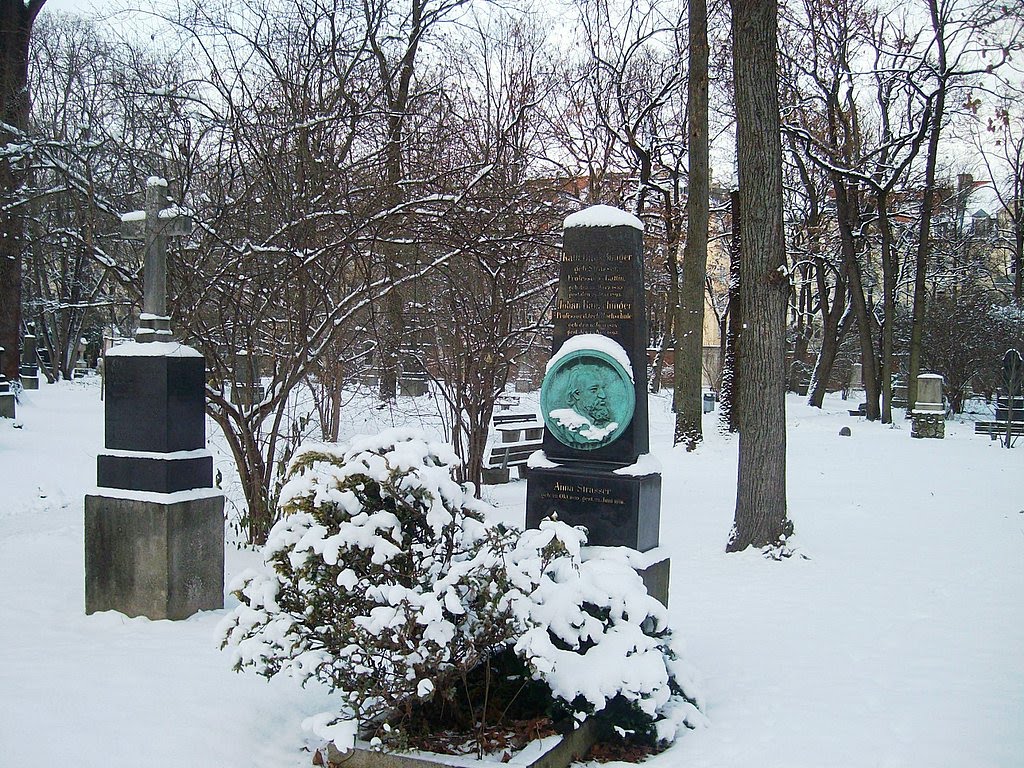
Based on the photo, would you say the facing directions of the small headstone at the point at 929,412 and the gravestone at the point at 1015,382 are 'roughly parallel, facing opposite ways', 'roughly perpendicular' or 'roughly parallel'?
roughly parallel

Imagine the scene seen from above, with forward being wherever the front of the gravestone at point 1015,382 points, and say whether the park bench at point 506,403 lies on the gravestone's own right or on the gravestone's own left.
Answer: on the gravestone's own right

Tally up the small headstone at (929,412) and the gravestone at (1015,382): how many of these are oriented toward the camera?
2

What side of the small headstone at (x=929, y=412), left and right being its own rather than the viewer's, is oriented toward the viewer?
front

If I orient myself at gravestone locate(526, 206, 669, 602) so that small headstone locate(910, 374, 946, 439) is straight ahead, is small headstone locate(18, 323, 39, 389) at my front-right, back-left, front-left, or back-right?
front-left

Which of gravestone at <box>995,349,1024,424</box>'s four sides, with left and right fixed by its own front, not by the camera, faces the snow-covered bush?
front

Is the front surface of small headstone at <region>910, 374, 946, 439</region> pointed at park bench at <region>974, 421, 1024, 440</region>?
no

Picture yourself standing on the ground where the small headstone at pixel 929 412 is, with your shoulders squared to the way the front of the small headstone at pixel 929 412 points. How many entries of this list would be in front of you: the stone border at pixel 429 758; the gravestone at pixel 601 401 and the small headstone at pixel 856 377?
2

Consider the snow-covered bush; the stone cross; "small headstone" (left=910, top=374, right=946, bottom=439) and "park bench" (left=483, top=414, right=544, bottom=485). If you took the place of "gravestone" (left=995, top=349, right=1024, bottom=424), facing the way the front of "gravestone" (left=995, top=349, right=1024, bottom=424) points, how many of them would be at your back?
0

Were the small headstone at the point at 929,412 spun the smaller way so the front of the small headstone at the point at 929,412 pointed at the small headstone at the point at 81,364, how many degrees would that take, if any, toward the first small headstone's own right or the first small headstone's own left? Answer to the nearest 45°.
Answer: approximately 90° to the first small headstone's own right

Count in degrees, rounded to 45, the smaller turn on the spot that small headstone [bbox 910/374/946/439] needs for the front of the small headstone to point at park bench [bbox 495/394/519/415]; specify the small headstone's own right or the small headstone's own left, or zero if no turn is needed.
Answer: approximately 90° to the small headstone's own right

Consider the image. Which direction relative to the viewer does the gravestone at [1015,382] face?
toward the camera

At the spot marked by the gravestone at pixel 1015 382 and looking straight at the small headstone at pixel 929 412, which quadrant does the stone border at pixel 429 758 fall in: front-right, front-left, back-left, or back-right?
front-left

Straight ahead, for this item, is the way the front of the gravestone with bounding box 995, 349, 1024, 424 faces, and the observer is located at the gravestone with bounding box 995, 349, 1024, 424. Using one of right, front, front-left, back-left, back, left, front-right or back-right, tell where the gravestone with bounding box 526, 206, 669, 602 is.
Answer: front

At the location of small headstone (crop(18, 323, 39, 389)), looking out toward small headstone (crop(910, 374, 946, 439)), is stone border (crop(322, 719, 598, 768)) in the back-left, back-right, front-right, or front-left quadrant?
front-right

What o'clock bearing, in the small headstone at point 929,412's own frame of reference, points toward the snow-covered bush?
The snow-covered bush is roughly at 12 o'clock from the small headstone.

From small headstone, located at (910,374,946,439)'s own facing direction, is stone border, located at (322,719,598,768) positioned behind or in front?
in front
